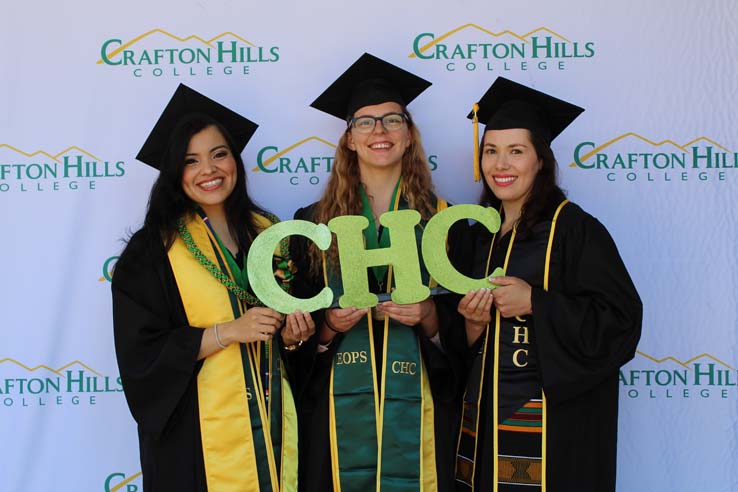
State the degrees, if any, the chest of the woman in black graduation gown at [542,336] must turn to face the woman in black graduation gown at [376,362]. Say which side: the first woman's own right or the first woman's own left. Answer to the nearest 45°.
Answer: approximately 45° to the first woman's own right

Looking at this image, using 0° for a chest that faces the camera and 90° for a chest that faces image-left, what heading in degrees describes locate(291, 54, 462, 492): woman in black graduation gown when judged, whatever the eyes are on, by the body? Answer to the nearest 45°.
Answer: approximately 0°

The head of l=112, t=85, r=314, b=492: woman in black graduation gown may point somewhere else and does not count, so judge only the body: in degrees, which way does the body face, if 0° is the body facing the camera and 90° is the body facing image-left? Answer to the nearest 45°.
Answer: approximately 315°

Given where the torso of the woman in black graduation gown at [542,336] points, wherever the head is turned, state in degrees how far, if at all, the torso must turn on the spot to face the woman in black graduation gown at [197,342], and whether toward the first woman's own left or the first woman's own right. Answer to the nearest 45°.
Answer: approximately 45° to the first woman's own right

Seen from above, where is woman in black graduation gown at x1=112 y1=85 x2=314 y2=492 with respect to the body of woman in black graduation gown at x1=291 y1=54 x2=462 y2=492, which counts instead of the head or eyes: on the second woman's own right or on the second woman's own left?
on the second woman's own right

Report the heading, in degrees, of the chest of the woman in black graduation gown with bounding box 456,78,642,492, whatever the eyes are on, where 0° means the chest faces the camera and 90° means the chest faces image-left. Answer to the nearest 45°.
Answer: approximately 45°

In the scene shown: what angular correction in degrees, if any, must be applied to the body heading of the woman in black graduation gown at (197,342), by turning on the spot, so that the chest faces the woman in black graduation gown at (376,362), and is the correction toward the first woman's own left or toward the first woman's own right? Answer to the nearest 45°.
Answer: approximately 45° to the first woman's own left

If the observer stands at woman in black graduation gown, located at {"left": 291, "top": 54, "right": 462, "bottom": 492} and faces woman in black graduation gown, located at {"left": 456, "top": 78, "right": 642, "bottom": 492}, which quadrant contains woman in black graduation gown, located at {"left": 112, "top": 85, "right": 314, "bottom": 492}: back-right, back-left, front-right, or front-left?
back-right
